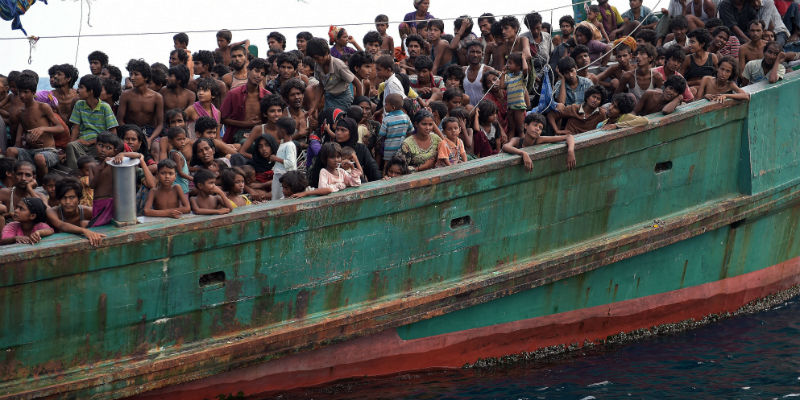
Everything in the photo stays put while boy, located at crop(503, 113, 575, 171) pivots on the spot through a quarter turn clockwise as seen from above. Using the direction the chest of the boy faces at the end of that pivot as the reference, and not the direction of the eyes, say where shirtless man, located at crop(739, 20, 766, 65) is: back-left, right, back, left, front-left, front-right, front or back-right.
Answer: back-right

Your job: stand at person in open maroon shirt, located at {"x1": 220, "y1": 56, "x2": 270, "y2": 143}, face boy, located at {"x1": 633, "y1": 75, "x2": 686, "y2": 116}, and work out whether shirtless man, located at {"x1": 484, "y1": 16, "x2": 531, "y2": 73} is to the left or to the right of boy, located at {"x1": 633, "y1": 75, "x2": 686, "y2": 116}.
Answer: left

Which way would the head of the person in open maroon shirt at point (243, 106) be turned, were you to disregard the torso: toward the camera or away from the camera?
toward the camera

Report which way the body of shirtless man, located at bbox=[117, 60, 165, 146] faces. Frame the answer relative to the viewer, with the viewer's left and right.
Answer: facing the viewer

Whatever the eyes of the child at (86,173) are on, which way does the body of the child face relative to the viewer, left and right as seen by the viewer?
facing the viewer and to the right of the viewer

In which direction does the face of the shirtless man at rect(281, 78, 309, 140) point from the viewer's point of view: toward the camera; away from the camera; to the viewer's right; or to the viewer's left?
toward the camera

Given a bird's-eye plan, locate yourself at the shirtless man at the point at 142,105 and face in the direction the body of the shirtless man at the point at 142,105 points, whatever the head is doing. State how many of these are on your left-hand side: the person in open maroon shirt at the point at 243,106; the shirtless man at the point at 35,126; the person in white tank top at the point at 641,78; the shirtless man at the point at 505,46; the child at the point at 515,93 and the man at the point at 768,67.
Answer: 5

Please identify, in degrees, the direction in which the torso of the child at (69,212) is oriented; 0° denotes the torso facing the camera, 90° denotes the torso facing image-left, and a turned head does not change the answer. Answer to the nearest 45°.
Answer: approximately 0°

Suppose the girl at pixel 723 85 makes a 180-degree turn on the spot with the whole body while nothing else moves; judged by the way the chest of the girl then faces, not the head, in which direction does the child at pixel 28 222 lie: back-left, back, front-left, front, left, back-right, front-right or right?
back-left

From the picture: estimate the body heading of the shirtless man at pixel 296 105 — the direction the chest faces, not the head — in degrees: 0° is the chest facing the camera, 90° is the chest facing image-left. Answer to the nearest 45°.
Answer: approximately 315°

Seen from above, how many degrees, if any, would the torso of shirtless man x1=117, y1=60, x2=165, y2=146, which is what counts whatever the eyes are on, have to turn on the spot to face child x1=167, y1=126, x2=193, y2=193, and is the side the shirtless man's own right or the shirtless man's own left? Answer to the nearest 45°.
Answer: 0° — they already face them

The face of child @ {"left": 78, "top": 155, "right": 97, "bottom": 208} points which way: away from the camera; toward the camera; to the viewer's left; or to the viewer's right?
toward the camera

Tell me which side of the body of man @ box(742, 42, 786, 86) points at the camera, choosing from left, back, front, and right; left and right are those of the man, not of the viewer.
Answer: front

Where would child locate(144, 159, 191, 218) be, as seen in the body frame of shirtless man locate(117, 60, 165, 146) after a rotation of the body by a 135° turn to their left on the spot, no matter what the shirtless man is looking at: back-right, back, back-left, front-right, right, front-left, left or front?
back-right

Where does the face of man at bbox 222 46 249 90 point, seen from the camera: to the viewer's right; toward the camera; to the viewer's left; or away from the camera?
toward the camera
